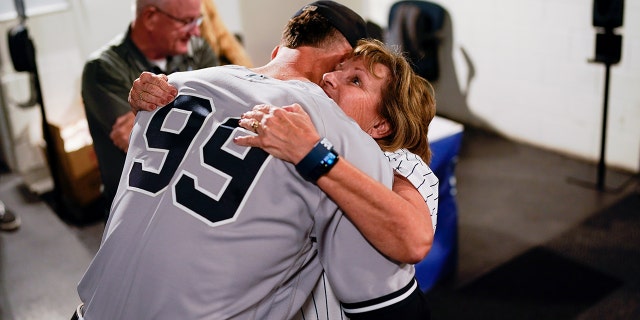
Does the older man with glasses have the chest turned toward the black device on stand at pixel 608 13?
no

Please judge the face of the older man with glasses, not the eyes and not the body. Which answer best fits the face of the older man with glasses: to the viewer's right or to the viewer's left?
to the viewer's right

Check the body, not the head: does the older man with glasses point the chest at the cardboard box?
no

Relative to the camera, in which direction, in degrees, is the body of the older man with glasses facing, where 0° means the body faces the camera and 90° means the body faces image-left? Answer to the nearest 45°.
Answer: approximately 315°

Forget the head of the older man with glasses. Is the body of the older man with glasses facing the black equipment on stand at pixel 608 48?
no
